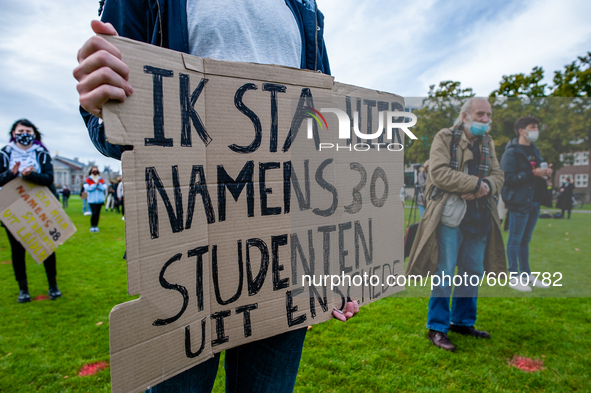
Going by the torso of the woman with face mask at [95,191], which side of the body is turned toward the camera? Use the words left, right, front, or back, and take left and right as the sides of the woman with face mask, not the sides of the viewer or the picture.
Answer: front

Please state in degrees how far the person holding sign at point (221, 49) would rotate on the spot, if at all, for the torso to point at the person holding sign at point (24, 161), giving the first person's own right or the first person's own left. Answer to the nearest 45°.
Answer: approximately 135° to the first person's own right

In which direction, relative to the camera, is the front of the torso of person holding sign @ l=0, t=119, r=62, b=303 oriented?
toward the camera

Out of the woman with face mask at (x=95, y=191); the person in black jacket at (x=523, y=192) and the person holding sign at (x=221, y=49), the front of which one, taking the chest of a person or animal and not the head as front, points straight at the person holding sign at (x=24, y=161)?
the woman with face mask

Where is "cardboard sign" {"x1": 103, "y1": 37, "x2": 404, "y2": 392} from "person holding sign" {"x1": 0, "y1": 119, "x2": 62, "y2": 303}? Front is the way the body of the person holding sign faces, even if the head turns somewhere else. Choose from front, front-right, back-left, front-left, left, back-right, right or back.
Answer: front

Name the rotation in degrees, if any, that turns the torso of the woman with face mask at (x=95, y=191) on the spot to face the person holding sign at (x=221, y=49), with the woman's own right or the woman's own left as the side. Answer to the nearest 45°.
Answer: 0° — they already face them

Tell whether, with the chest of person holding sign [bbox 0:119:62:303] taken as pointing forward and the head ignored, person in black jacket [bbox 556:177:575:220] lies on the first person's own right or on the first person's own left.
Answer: on the first person's own left

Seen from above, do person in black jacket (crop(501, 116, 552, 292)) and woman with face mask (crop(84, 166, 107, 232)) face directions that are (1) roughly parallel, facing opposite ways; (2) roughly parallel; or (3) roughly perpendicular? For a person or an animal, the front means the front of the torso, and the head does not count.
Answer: roughly parallel

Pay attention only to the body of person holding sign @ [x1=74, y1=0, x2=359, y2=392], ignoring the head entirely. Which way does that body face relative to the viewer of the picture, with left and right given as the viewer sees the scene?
facing the viewer

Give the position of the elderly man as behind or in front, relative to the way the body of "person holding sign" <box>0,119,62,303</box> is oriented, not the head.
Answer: in front

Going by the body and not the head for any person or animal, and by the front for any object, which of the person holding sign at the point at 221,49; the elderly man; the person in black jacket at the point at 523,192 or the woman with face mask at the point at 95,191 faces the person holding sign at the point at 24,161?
the woman with face mask

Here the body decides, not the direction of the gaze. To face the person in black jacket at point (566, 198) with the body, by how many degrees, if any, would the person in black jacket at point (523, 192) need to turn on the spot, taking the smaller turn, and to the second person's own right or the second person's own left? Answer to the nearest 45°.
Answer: approximately 90° to the second person's own left

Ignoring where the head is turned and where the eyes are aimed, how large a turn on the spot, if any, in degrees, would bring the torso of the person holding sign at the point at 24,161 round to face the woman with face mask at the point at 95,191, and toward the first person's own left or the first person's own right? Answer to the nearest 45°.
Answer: approximately 180°

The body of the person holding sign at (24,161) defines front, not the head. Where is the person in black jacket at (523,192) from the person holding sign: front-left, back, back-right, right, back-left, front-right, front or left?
front-left

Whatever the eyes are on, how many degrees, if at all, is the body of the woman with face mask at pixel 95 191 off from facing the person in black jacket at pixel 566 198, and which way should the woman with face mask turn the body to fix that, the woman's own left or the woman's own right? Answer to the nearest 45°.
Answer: approximately 45° to the woman's own left

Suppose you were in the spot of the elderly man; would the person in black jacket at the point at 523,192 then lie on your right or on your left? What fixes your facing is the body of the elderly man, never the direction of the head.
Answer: on your left
